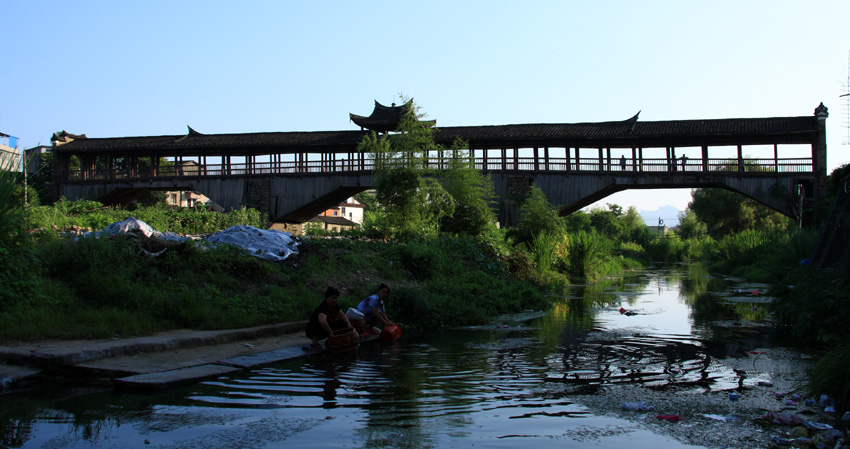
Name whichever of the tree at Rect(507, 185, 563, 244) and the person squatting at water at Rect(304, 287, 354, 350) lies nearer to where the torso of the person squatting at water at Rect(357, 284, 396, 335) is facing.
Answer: the tree

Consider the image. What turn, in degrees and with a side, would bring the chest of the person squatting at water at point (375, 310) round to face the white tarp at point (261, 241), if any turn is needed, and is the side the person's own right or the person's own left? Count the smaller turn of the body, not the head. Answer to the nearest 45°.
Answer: approximately 135° to the person's own left

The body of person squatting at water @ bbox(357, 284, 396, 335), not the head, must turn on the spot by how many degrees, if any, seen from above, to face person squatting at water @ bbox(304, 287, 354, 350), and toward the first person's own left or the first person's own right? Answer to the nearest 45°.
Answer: approximately 135° to the first person's own right

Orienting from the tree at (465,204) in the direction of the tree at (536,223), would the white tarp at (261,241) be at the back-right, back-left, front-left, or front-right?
back-right

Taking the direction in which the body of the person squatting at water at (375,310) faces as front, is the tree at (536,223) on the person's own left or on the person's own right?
on the person's own left

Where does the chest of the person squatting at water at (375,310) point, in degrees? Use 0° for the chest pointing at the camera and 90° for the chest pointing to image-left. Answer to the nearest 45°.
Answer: approximately 270°

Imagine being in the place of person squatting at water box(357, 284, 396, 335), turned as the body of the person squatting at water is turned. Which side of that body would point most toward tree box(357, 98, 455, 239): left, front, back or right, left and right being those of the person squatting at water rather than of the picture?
left

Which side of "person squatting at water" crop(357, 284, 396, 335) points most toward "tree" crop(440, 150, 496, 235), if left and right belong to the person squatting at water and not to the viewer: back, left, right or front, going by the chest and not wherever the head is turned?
left

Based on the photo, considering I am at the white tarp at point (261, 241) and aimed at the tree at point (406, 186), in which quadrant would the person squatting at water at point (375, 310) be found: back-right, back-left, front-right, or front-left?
back-right
